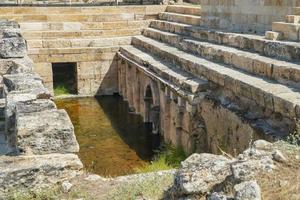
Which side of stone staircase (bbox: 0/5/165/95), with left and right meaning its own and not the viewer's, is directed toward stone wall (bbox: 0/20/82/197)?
front

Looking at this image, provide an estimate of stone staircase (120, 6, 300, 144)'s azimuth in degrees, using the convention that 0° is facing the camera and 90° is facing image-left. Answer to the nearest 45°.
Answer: approximately 45°

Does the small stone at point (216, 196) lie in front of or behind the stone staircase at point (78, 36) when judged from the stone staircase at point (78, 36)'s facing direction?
in front

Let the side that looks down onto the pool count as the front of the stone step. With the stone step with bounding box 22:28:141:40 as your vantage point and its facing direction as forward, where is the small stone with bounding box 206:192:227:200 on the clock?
The small stone is roughly at 12 o'clock from the stone step.

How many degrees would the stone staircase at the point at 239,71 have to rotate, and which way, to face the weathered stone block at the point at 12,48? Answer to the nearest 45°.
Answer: approximately 45° to its right

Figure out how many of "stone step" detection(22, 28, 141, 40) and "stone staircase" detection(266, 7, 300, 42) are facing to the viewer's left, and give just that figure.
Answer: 1

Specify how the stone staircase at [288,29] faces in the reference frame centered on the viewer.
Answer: facing to the left of the viewer

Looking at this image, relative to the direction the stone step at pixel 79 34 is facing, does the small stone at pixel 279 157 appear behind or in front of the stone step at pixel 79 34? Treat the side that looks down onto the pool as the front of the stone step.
in front

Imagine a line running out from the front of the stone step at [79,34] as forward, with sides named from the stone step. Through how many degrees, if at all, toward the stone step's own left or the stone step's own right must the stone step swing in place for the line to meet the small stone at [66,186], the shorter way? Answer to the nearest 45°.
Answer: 0° — it already faces it

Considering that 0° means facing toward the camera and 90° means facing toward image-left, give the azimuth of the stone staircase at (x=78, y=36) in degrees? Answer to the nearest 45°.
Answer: approximately 0°

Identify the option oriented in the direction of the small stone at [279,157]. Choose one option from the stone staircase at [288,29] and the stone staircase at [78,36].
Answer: the stone staircase at [78,36]

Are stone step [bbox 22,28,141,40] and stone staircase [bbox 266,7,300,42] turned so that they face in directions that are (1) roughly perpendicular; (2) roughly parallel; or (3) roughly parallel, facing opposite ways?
roughly perpendicular
